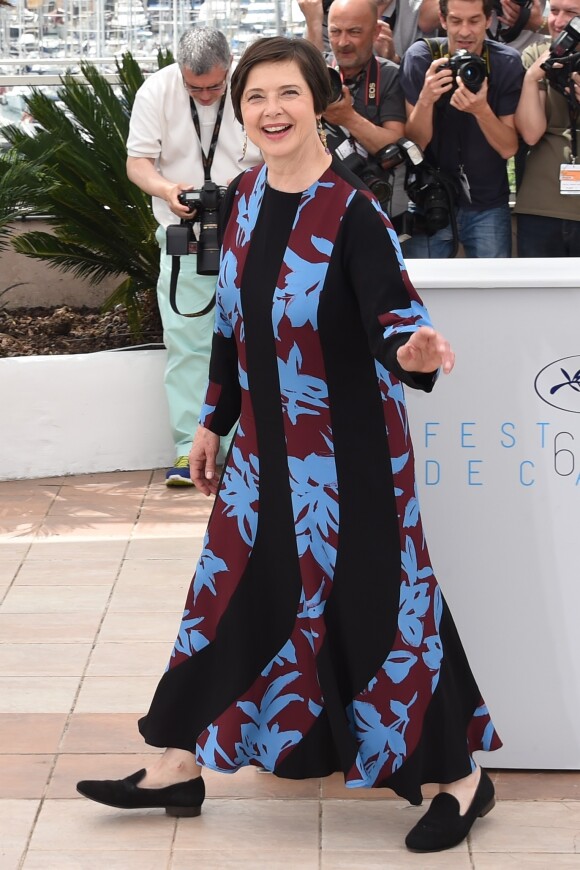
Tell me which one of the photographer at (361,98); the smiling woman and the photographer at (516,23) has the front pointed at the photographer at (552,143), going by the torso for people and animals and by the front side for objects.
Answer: the photographer at (516,23)

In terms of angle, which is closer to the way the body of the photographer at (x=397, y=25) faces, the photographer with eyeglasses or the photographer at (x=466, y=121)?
the photographer

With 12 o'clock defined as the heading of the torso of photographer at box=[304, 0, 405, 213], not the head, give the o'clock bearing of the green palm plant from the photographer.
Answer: The green palm plant is roughly at 3 o'clock from the photographer.

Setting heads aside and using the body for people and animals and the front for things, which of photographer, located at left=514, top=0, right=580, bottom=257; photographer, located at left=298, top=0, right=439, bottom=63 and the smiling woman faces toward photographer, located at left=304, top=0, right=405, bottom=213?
photographer, located at left=298, top=0, right=439, bottom=63

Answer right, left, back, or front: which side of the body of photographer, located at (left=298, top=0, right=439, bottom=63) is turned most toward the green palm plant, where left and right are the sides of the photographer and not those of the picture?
right

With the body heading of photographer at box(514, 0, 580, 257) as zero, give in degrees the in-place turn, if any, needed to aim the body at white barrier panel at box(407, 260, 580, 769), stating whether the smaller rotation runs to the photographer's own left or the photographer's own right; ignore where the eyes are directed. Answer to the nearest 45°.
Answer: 0° — they already face it

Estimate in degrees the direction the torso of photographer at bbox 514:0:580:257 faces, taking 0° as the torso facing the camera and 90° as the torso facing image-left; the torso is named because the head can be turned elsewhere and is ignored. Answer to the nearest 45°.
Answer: approximately 0°

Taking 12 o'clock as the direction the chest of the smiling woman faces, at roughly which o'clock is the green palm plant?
The green palm plant is roughly at 4 o'clock from the smiling woman.

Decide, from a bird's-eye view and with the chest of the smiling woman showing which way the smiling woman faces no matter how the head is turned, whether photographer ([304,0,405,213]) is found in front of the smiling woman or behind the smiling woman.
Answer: behind

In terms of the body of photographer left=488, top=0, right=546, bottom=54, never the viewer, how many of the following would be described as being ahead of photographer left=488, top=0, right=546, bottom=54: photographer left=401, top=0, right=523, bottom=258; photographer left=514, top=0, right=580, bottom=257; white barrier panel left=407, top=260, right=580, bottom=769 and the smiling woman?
4

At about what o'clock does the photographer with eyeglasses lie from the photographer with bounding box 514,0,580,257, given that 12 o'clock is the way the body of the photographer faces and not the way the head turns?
The photographer with eyeglasses is roughly at 3 o'clock from the photographer.

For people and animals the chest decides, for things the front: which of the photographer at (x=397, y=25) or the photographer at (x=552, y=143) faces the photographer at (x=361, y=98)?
the photographer at (x=397, y=25)
